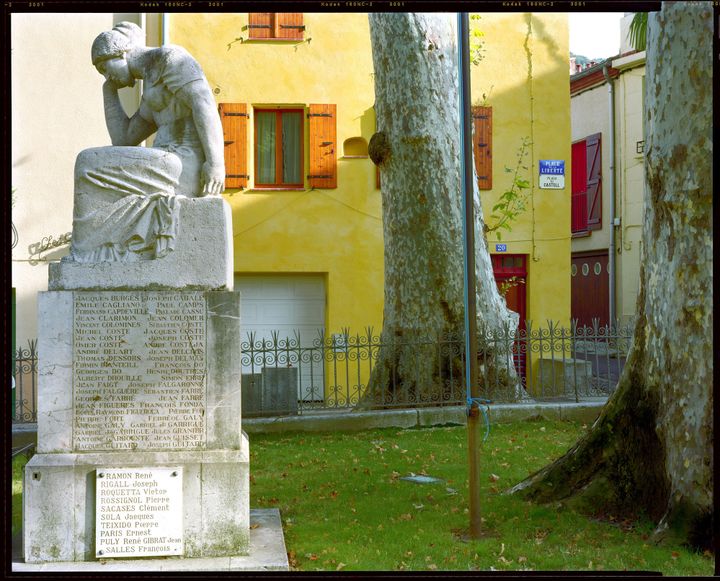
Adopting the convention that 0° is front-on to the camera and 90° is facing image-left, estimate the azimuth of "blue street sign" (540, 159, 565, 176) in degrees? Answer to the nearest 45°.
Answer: approximately 0°

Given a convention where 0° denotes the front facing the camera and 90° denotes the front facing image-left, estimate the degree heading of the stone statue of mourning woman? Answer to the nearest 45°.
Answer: approximately 45°

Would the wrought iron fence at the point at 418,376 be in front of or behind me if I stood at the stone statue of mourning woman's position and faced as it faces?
behind

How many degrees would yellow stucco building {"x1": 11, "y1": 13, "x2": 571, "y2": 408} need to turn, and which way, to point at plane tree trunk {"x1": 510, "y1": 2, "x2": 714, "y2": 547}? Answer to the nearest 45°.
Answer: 0° — it already faces it

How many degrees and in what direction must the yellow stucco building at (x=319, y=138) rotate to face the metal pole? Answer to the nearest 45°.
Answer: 0° — it already faces it
